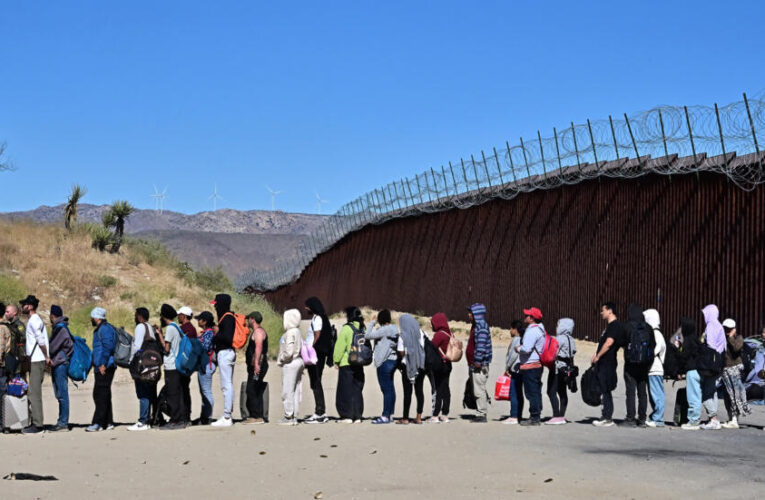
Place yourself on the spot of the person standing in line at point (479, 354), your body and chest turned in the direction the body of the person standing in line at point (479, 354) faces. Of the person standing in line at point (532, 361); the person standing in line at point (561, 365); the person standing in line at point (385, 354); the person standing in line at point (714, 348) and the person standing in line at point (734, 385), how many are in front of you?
1

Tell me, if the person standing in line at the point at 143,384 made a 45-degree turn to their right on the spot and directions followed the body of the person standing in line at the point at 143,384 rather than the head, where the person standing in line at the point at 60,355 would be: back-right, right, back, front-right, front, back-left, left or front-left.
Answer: front-left

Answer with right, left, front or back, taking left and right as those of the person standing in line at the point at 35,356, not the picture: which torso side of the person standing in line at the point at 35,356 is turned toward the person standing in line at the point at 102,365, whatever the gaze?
back

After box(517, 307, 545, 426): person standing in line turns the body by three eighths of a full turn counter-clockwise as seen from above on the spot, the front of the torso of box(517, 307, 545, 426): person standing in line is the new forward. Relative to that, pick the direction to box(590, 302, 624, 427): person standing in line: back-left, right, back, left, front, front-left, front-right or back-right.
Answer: front-left

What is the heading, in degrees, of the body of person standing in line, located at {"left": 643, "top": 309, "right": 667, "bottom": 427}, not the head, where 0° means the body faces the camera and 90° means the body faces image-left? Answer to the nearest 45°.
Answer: approximately 90°

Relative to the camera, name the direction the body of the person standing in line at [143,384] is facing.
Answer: to the viewer's left

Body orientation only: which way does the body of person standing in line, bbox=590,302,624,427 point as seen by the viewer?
to the viewer's left

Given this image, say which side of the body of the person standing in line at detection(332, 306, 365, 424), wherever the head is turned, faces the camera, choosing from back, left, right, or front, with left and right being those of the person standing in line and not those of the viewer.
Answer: left

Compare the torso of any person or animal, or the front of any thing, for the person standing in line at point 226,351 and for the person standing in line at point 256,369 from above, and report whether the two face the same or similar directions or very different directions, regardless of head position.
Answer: same or similar directions

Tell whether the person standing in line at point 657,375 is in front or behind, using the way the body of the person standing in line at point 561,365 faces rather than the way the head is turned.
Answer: behind

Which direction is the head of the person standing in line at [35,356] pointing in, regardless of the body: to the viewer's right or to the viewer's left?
to the viewer's left

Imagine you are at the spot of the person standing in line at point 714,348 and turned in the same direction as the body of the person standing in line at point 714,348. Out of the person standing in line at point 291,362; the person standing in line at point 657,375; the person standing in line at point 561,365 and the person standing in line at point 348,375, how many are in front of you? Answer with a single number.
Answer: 4

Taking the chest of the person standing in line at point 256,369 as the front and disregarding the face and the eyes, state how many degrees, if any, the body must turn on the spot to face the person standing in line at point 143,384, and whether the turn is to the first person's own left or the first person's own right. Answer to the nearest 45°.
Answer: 0° — they already face them

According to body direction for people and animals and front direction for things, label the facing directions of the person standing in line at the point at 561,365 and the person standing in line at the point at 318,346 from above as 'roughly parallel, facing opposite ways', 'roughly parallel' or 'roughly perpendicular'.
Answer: roughly parallel

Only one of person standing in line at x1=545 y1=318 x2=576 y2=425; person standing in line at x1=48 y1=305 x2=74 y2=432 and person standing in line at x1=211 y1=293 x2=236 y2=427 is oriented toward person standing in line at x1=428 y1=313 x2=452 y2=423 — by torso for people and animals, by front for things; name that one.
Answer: person standing in line at x1=545 y1=318 x2=576 y2=425

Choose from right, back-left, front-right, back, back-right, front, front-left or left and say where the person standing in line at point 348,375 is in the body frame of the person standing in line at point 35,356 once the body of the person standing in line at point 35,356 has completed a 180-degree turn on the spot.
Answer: front

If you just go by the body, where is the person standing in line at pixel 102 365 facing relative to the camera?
to the viewer's left

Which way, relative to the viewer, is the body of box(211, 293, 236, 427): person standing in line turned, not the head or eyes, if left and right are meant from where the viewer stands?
facing to the left of the viewer

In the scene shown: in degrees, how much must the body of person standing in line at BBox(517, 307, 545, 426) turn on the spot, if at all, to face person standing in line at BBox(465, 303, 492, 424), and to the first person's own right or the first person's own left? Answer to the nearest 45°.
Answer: approximately 45° to the first person's own right

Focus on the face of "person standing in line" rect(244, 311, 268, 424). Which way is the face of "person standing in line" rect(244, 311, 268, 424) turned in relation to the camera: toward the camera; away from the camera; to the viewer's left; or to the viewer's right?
to the viewer's left

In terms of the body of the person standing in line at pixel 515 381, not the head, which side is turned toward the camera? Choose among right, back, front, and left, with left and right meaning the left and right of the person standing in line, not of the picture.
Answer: left

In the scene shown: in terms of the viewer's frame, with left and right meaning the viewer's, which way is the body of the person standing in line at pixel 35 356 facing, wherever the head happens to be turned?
facing to the left of the viewer

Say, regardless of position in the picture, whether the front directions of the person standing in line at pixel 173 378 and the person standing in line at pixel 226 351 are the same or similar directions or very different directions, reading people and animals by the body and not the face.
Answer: same or similar directions
